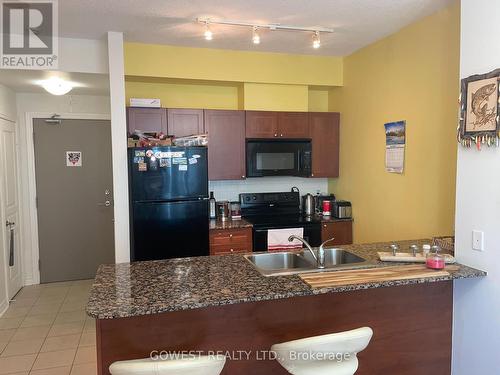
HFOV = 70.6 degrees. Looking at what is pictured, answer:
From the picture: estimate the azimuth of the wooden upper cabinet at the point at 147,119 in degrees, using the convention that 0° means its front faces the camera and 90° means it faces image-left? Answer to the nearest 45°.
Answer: approximately 0°

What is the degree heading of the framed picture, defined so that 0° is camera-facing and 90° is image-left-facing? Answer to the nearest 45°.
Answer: approximately 45°

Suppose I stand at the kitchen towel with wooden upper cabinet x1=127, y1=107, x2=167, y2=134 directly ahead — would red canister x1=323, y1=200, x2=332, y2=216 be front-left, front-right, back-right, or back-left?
back-right

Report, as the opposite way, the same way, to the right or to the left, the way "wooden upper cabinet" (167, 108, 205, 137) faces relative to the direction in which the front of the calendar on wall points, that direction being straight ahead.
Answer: to the left

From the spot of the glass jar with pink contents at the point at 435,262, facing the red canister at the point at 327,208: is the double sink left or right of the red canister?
left

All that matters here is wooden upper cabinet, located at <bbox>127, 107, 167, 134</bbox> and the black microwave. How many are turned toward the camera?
2

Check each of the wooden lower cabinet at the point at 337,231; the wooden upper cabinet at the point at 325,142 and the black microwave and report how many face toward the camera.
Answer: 3

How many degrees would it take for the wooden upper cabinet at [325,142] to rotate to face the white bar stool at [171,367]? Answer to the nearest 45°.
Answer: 0° — it already faces it

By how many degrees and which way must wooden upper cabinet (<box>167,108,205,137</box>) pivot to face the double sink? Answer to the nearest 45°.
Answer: approximately 45° to its left
